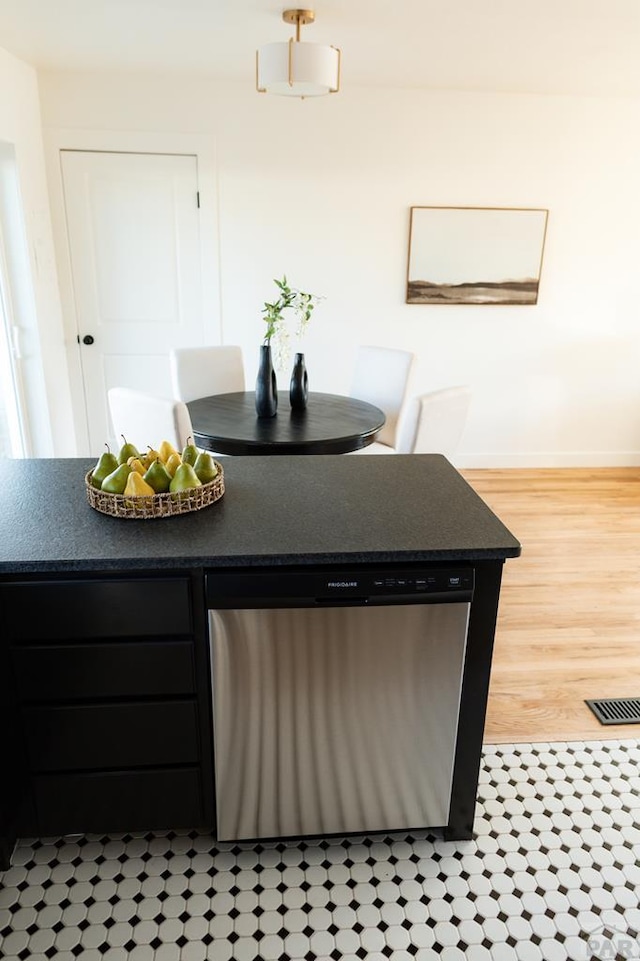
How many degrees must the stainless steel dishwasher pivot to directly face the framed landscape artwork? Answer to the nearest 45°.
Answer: approximately 180°

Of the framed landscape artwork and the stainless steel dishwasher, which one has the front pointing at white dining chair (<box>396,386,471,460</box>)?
the framed landscape artwork

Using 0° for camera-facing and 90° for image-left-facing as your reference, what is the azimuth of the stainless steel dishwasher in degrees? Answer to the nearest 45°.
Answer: approximately 0°

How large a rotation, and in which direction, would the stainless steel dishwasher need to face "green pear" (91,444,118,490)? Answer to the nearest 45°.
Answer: approximately 90° to its right

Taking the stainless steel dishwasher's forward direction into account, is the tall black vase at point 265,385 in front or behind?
behind

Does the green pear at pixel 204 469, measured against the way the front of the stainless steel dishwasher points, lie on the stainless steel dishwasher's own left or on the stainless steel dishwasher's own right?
on the stainless steel dishwasher's own right

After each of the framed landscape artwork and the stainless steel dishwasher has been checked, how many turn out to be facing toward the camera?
2

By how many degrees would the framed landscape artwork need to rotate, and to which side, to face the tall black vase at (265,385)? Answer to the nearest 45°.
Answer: approximately 45° to its right
